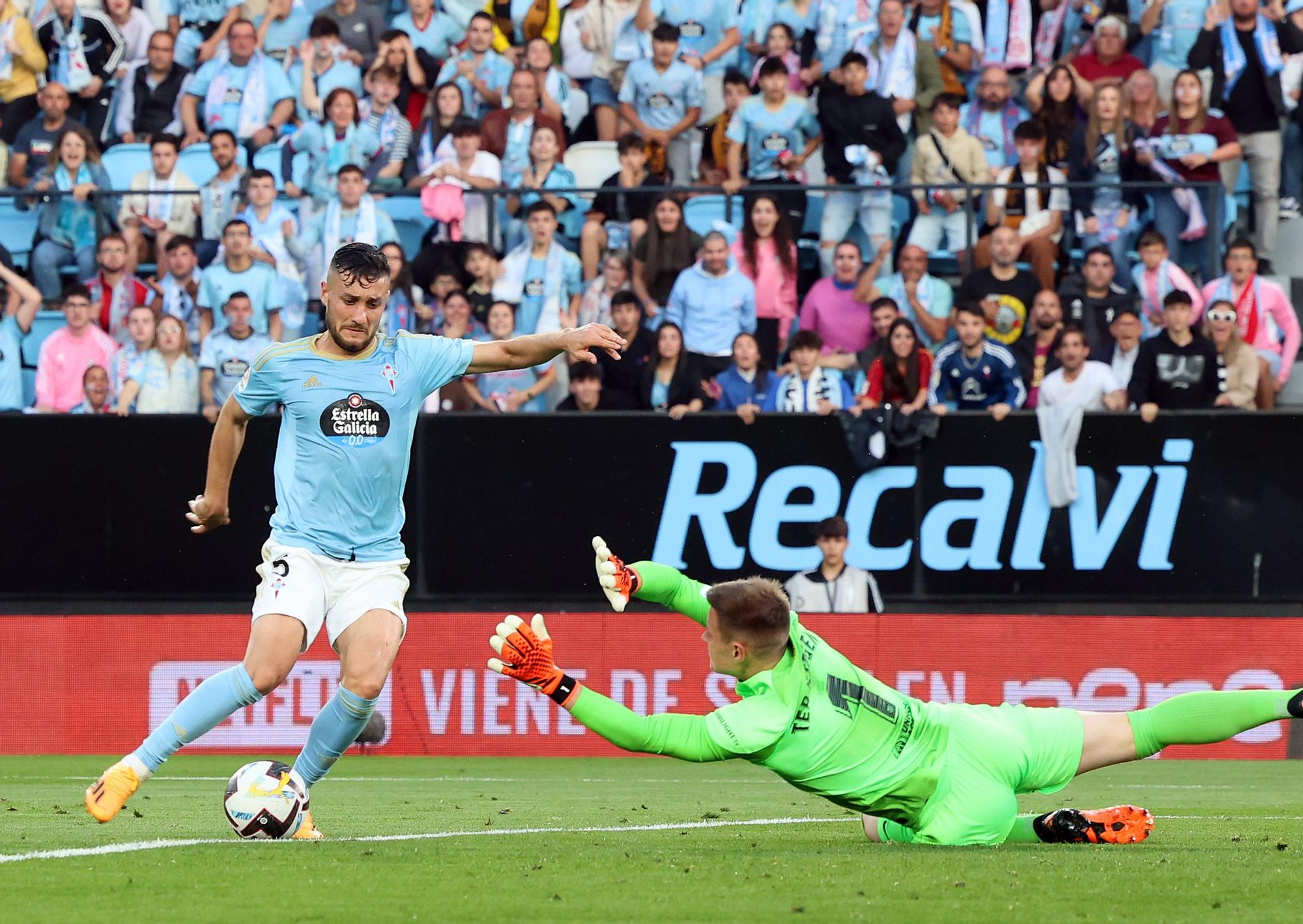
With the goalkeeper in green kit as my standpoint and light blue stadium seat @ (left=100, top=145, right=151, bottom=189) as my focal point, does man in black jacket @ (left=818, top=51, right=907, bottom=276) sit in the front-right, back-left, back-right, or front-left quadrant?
front-right

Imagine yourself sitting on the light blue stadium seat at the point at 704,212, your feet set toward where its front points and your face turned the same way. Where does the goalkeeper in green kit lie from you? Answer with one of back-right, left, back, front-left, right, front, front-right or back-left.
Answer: front

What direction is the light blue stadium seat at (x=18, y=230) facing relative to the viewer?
toward the camera

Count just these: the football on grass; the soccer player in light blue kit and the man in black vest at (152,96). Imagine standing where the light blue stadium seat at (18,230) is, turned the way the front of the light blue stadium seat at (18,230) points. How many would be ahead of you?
2

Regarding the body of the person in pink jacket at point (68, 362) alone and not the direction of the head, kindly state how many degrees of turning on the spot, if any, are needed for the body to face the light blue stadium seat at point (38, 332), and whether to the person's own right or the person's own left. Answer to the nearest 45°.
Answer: approximately 135° to the person's own right

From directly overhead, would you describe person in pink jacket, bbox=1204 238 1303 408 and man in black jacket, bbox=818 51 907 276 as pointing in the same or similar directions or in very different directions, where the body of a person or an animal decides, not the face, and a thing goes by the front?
same or similar directions

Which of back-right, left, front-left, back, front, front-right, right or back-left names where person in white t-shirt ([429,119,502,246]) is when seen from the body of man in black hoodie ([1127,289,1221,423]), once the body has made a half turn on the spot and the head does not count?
left

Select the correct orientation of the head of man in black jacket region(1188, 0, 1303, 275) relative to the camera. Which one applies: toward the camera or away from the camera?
toward the camera

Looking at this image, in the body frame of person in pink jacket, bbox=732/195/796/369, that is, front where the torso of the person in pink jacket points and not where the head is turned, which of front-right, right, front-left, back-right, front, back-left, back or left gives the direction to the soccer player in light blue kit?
front

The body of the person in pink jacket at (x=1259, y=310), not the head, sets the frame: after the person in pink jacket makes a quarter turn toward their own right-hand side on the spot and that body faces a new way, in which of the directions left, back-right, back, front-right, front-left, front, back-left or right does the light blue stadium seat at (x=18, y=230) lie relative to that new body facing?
front

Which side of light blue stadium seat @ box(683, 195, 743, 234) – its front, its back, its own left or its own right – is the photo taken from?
front

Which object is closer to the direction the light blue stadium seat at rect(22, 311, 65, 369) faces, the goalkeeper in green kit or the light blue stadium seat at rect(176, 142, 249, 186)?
the goalkeeper in green kit

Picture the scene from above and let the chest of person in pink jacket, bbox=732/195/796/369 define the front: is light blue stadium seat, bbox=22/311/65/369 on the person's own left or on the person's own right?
on the person's own right

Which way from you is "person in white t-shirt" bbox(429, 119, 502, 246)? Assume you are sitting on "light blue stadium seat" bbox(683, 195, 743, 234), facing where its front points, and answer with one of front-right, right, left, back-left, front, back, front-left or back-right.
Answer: right

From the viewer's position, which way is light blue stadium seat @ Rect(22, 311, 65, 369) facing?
facing the viewer

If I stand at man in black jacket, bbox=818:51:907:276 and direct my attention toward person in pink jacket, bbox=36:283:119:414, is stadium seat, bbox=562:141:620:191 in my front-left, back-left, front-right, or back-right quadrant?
front-right
